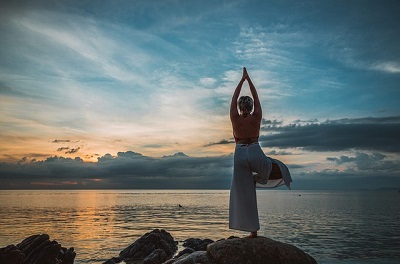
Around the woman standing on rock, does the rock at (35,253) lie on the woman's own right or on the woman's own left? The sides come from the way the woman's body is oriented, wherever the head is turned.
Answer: on the woman's own left

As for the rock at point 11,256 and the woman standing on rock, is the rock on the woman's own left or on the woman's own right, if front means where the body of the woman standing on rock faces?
on the woman's own left

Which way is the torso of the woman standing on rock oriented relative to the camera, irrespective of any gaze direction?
away from the camera
